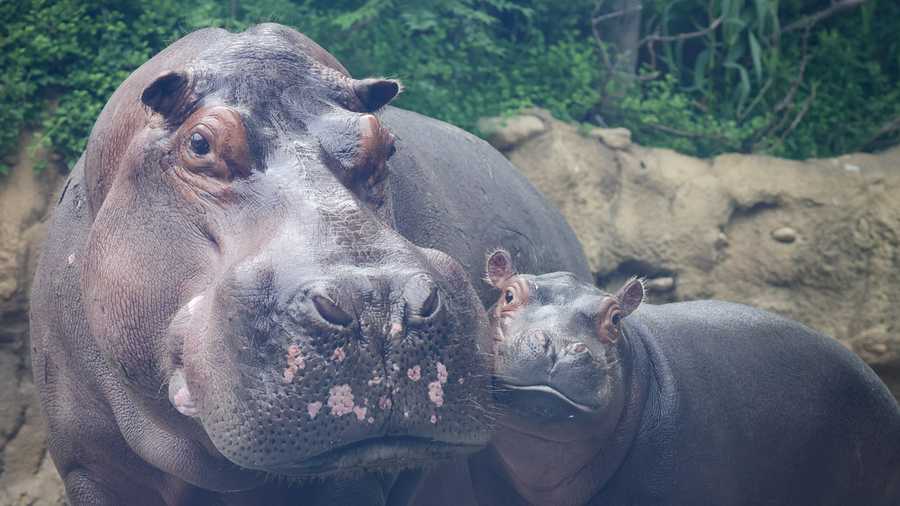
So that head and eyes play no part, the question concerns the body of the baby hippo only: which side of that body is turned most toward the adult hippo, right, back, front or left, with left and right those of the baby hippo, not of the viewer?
front

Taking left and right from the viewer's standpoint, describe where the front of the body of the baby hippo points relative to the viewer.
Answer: facing the viewer and to the left of the viewer
